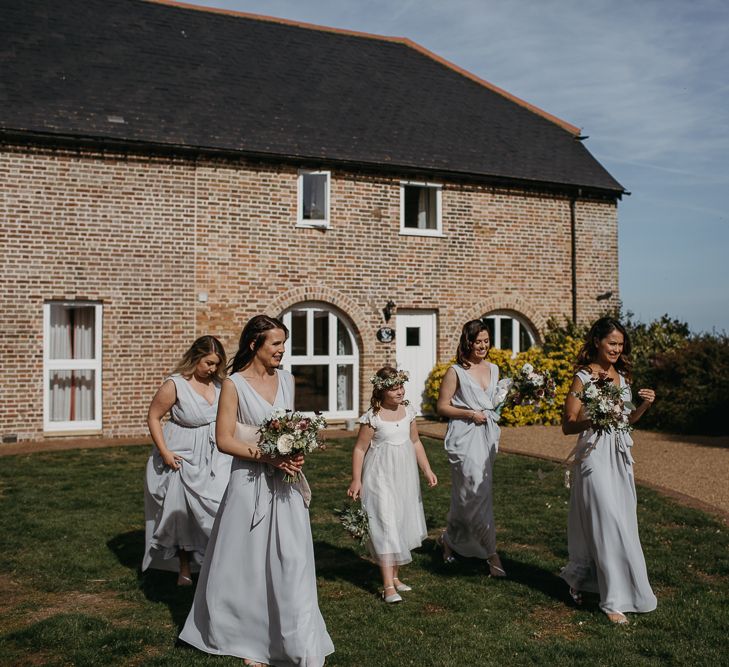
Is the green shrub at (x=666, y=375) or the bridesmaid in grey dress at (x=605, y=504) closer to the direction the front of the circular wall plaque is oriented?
the bridesmaid in grey dress

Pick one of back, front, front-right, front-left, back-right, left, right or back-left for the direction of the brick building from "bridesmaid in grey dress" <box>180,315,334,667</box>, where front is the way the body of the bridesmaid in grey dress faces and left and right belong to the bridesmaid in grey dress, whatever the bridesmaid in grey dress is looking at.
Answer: back-left

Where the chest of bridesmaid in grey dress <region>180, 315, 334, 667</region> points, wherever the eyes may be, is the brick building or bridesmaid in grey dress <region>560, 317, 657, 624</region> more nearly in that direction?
the bridesmaid in grey dress

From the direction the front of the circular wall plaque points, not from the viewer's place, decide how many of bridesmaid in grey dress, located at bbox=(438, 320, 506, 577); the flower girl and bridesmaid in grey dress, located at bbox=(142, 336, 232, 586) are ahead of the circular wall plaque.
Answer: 3

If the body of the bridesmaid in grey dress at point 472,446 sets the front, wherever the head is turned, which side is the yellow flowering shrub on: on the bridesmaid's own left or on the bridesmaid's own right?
on the bridesmaid's own left

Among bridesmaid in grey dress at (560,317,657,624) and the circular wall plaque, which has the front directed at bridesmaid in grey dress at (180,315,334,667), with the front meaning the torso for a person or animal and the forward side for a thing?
the circular wall plaque

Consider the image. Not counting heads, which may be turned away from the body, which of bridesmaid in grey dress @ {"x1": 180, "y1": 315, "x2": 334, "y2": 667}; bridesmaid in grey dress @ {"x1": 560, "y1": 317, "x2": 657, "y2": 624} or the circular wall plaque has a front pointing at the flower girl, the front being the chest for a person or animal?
the circular wall plaque

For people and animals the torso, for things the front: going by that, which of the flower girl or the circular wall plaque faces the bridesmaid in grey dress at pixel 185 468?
the circular wall plaque

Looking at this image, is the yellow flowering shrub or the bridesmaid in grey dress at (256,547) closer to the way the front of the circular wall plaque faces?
the bridesmaid in grey dress

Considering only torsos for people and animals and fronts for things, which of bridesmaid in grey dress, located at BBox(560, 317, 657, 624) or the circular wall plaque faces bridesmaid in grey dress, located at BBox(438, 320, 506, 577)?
the circular wall plaque

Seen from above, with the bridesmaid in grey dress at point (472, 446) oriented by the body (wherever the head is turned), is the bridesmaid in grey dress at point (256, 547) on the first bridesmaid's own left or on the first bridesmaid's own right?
on the first bridesmaid's own right

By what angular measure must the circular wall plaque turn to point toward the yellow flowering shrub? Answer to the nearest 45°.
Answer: approximately 90° to its left
